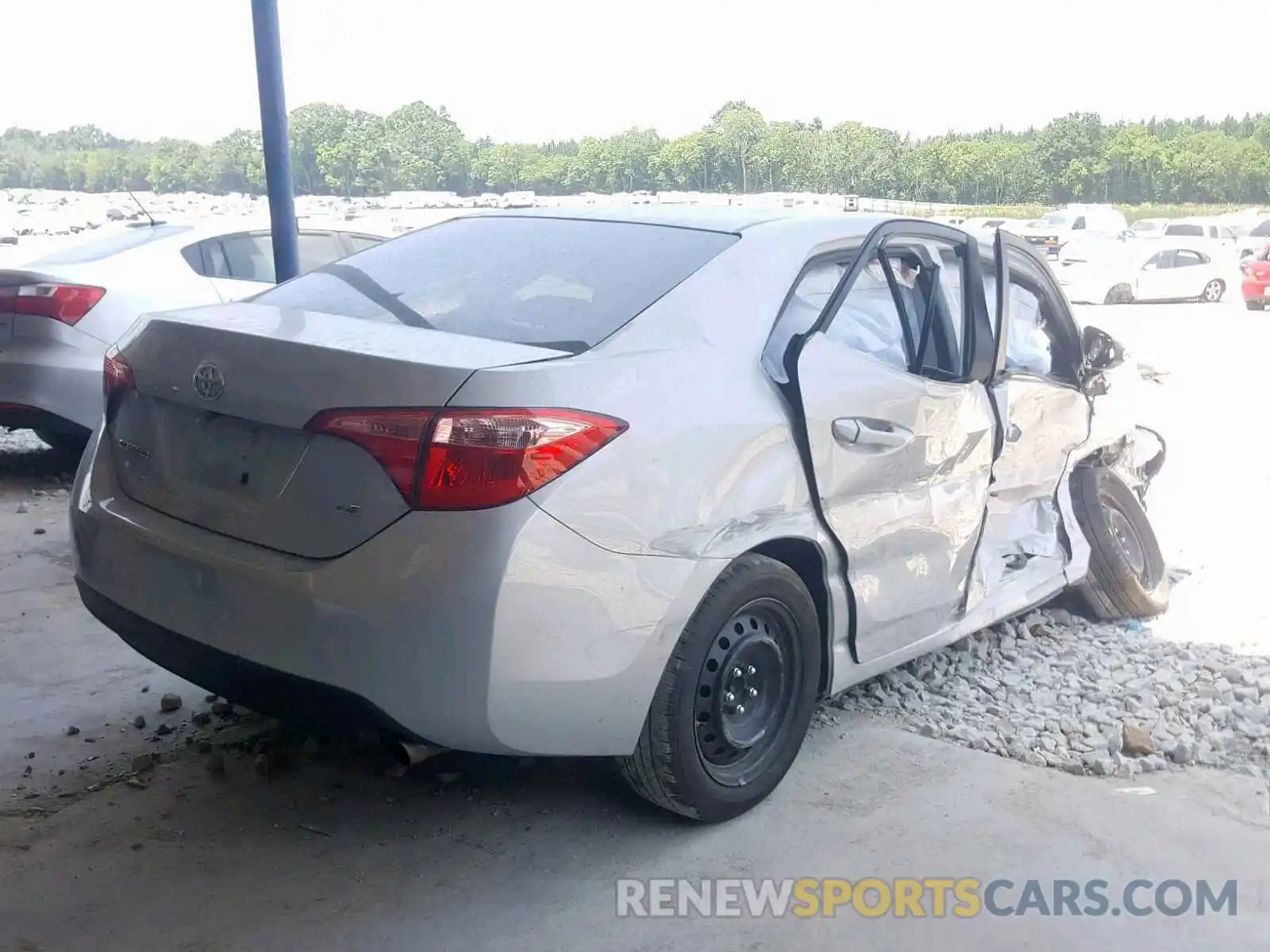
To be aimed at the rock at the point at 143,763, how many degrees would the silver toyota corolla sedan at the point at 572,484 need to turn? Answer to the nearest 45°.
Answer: approximately 135° to its left

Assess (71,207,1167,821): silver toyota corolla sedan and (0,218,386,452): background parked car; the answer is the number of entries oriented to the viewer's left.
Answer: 0

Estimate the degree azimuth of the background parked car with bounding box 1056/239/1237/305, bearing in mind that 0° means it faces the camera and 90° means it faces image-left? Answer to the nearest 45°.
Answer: approximately 45°

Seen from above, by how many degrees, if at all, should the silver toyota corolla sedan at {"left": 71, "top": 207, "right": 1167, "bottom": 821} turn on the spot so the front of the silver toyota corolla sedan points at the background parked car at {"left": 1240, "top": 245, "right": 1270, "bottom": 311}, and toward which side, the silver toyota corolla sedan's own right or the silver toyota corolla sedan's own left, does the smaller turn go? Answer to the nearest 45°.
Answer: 0° — it already faces it

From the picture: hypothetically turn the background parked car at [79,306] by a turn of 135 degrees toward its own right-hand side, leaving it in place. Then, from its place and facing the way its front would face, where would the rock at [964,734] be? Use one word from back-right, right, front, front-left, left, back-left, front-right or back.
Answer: front-left

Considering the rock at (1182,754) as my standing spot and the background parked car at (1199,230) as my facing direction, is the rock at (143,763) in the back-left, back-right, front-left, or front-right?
back-left

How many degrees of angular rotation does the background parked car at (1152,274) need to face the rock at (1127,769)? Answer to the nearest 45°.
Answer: approximately 45° to its left

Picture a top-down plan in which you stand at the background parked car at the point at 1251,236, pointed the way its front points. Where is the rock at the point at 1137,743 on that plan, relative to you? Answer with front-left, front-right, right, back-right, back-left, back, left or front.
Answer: front-left

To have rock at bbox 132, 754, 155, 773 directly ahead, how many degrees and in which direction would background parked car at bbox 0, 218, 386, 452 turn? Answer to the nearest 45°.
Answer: approximately 135° to its right

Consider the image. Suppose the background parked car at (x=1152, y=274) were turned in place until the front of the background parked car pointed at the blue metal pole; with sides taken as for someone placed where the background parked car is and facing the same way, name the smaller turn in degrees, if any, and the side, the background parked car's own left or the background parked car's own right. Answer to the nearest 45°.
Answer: approximately 45° to the background parked car's own left

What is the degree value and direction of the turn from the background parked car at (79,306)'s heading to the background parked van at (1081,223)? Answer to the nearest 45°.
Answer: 0° — it already faces it

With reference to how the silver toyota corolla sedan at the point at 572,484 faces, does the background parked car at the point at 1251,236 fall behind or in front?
in front
